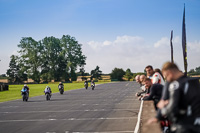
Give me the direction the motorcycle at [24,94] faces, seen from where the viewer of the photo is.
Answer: facing the viewer

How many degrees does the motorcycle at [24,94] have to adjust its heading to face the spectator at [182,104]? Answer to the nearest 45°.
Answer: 0° — it already faces them
